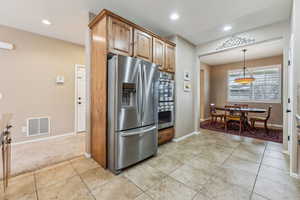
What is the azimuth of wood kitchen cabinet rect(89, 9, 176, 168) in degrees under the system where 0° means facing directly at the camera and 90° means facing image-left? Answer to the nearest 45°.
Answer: approximately 315°

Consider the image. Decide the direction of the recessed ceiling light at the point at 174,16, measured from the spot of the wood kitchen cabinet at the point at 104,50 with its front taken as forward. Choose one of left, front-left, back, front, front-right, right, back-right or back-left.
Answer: front-left

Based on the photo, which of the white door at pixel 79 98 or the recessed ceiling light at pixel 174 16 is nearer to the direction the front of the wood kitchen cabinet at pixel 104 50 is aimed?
the recessed ceiling light

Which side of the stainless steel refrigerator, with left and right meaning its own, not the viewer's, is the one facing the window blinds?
left

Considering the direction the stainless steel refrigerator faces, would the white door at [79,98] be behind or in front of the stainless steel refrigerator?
behind

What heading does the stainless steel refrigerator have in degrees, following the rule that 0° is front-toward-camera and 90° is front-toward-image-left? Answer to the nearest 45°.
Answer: approximately 315°

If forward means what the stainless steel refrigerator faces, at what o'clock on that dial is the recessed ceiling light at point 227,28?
The recessed ceiling light is roughly at 10 o'clock from the stainless steel refrigerator.

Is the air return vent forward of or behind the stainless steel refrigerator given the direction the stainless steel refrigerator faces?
behind

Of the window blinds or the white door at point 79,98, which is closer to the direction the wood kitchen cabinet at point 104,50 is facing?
the window blinds
